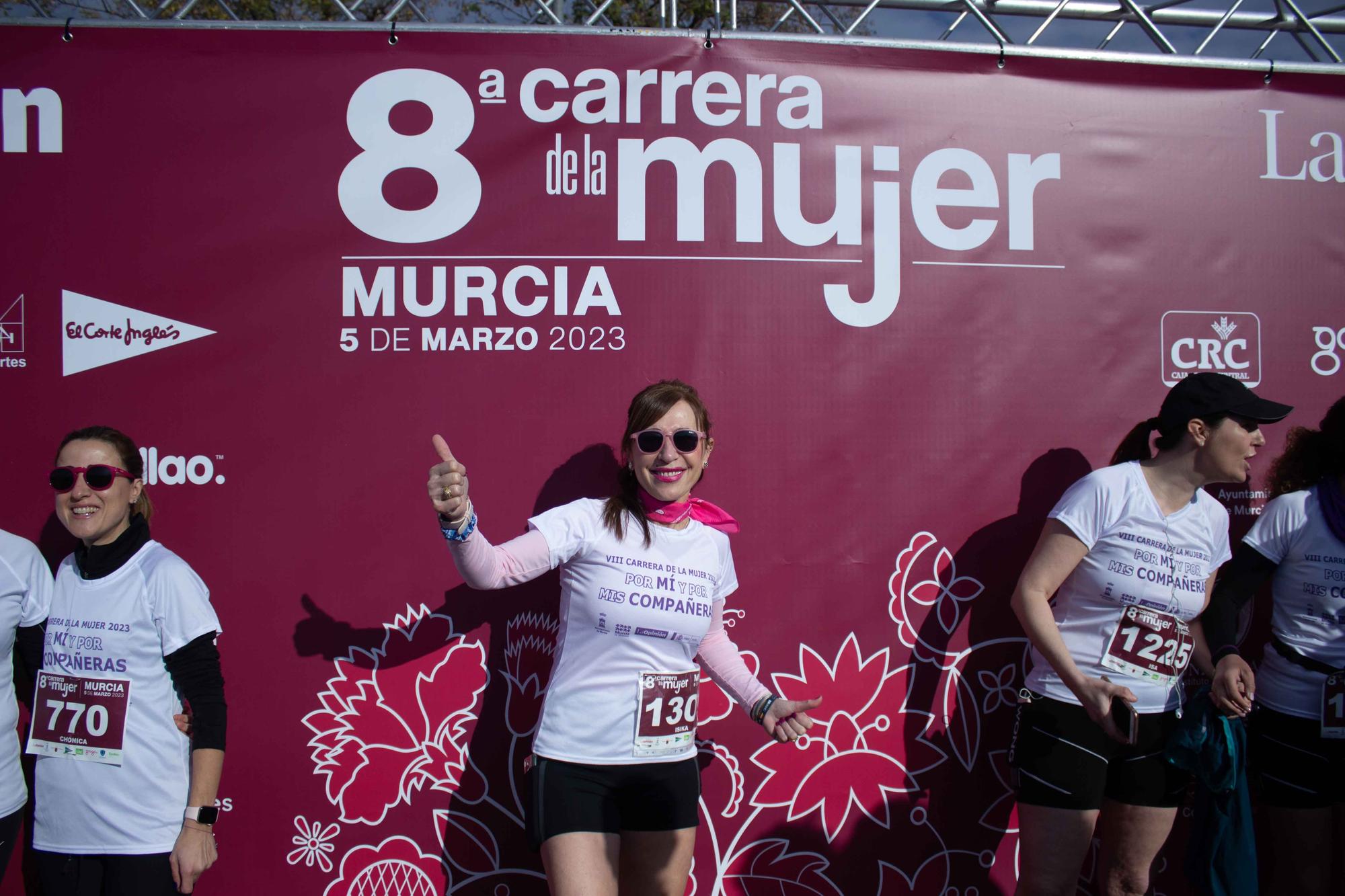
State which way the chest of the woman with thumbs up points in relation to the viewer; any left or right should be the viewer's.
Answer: facing the viewer and to the right of the viewer

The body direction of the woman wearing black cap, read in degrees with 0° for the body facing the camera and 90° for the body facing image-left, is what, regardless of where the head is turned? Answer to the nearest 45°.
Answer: approximately 315°

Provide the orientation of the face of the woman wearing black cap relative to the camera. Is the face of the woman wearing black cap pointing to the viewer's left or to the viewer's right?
to the viewer's right

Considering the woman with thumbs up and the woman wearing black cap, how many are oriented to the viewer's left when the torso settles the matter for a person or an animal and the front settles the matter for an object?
0

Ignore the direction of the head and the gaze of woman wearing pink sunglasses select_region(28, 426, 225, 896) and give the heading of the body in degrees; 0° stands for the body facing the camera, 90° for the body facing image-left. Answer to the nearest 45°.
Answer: approximately 45°

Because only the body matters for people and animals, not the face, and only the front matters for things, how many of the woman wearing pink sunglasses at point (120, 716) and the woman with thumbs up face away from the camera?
0

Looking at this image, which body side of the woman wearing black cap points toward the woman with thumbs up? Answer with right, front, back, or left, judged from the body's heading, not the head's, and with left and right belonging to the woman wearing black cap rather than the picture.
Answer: right
